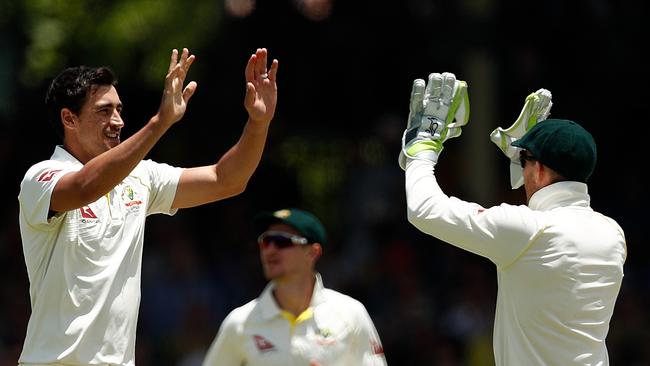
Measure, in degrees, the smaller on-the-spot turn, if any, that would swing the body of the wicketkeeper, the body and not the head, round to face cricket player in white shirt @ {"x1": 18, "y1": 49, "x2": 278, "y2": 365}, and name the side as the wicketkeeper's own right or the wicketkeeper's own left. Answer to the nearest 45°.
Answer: approximately 45° to the wicketkeeper's own left

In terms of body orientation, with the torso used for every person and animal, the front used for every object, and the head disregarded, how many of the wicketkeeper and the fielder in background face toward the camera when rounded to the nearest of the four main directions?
1

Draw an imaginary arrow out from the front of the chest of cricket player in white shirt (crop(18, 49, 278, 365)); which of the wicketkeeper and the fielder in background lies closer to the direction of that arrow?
the wicketkeeper

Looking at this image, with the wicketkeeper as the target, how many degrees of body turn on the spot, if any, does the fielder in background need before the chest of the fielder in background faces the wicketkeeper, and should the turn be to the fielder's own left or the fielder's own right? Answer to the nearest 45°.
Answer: approximately 45° to the fielder's own left

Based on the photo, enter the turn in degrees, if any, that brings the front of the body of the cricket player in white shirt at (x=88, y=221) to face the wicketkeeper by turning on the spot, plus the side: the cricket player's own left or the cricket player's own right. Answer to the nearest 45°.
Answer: approximately 45° to the cricket player's own left

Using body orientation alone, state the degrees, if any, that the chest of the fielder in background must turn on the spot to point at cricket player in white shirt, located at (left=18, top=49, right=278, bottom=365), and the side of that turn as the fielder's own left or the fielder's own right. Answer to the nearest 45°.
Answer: approximately 45° to the fielder's own right

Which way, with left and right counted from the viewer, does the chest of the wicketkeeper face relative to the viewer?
facing away from the viewer and to the left of the viewer
